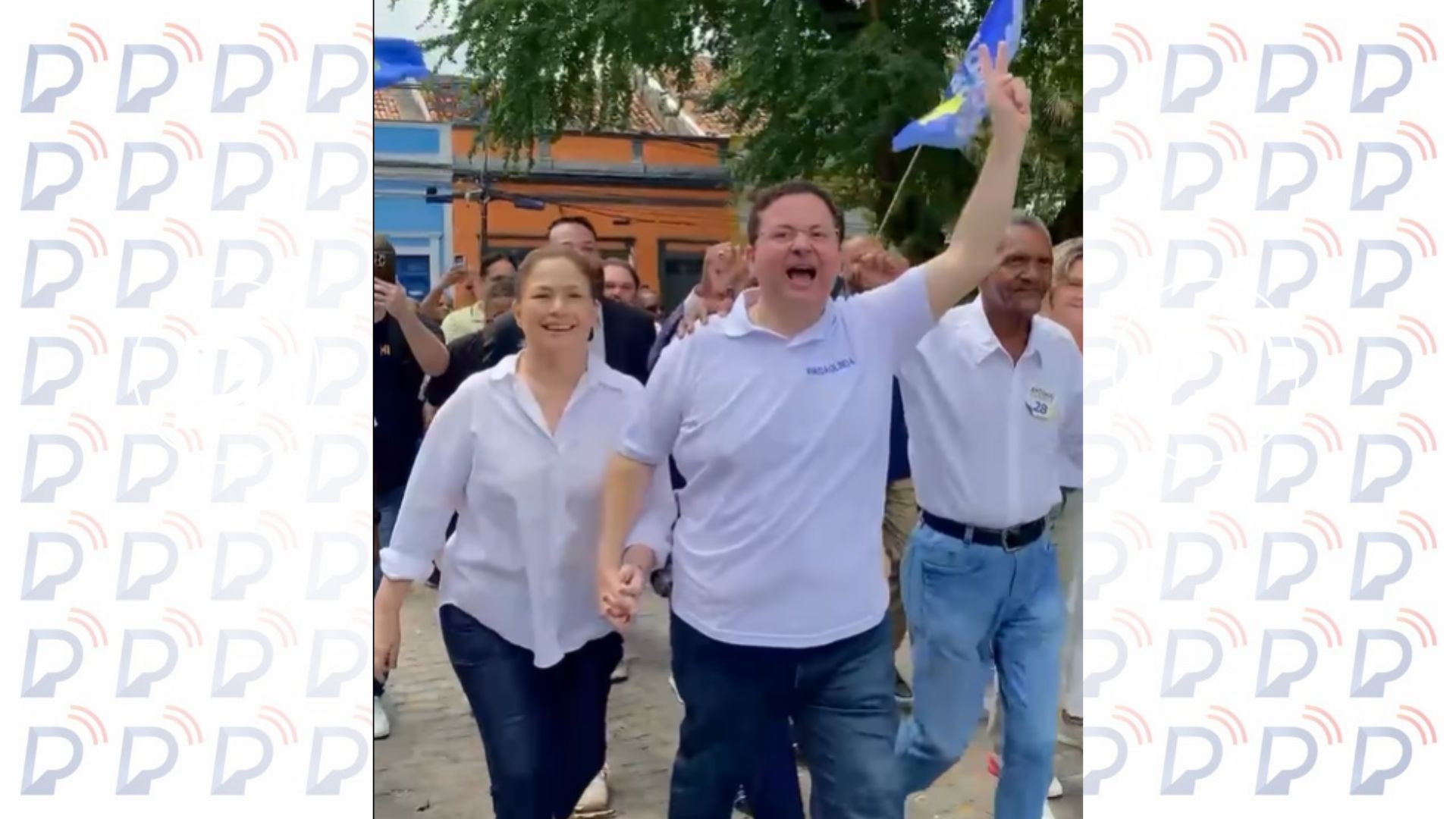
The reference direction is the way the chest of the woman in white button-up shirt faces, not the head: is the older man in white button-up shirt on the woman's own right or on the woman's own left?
on the woman's own left

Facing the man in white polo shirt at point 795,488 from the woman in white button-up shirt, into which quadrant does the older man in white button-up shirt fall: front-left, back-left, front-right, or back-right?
front-left

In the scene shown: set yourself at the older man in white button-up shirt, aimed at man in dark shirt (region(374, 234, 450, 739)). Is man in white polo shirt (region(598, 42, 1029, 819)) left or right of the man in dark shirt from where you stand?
left

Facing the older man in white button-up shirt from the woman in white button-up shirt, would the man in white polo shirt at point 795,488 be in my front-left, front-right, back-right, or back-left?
front-right

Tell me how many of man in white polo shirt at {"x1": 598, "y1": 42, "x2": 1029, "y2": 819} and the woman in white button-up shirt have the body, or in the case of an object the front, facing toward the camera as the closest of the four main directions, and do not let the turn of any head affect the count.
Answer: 2

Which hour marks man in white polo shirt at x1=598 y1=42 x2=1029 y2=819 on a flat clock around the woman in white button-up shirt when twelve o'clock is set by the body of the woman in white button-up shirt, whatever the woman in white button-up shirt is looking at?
The man in white polo shirt is roughly at 10 o'clock from the woman in white button-up shirt.

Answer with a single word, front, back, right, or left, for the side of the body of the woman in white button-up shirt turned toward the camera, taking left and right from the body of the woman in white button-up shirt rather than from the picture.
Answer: front

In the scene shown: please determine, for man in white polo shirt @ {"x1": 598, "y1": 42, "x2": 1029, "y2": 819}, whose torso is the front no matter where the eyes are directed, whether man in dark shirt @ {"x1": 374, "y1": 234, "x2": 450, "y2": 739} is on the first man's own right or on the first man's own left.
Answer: on the first man's own right

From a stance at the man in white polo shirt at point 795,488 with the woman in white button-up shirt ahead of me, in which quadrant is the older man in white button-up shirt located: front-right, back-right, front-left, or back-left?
back-right

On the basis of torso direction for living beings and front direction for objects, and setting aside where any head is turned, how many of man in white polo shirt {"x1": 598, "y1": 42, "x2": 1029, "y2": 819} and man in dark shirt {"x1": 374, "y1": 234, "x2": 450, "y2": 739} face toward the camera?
2

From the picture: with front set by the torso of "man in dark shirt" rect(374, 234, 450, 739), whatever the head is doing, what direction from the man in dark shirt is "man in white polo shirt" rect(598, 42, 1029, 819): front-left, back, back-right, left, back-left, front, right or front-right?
front-left

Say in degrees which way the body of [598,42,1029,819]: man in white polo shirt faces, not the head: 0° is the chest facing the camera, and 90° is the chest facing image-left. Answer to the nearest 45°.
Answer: approximately 0°

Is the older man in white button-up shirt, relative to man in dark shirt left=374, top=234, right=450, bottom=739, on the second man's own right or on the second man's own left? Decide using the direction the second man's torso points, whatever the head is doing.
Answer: on the second man's own left
